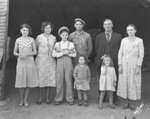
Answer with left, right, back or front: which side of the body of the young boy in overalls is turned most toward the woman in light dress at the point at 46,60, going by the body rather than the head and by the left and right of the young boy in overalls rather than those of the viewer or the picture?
right

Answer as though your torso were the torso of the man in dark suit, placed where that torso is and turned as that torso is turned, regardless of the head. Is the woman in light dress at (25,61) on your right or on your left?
on your right

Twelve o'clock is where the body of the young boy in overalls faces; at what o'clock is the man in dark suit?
The man in dark suit is roughly at 9 o'clock from the young boy in overalls.

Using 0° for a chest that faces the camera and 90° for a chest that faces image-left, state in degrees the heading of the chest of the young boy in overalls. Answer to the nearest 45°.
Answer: approximately 0°

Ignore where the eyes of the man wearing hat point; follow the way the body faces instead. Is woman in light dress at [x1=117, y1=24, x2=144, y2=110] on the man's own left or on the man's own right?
on the man's own left

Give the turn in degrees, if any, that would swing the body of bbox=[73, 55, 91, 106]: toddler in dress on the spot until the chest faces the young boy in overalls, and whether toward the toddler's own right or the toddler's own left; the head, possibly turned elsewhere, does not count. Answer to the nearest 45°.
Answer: approximately 90° to the toddler's own right
